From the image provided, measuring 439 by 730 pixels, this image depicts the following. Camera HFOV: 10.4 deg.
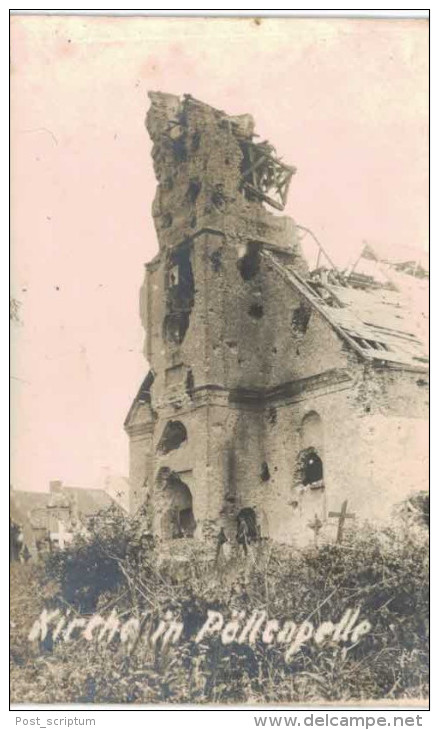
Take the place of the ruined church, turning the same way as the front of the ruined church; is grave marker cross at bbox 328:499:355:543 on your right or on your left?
on your left

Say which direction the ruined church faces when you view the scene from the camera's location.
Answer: facing the viewer and to the left of the viewer
